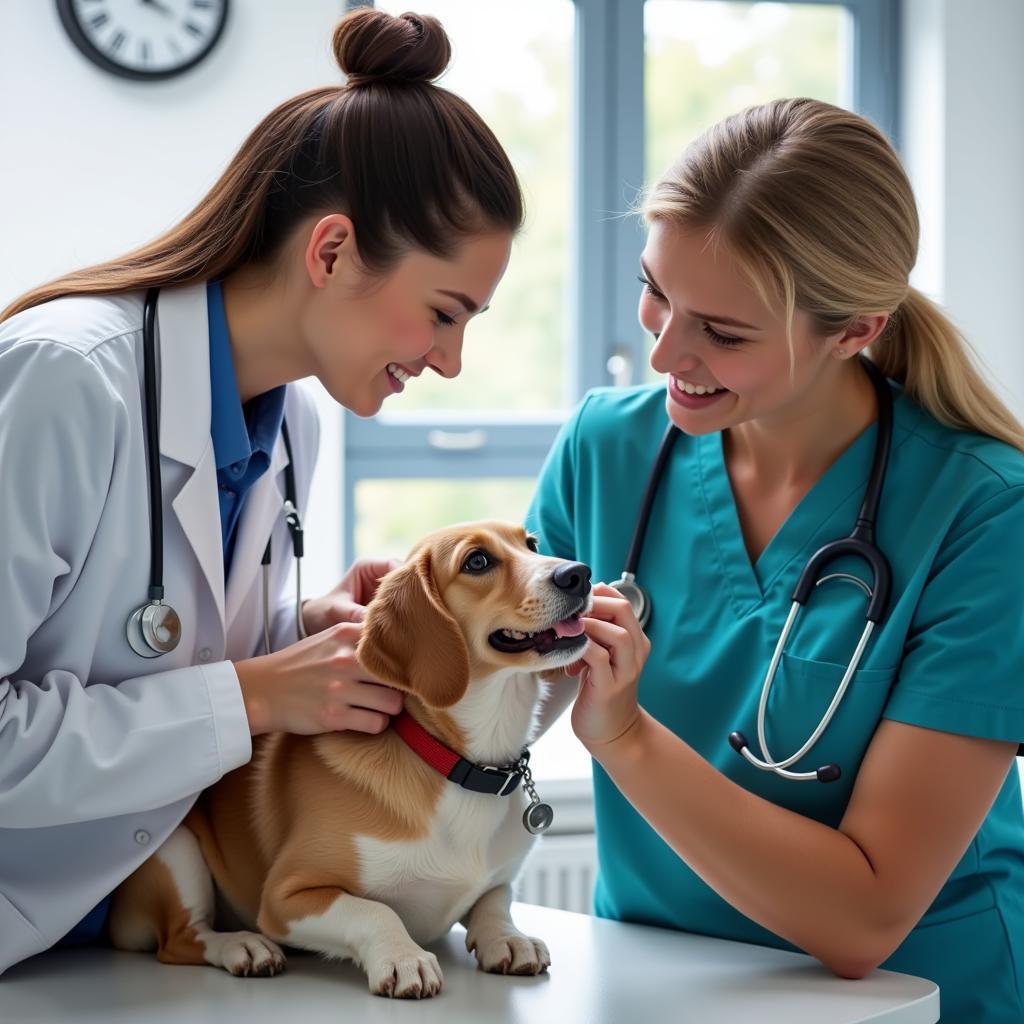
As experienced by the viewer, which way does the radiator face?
facing the viewer

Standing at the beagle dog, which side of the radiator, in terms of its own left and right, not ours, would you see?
front

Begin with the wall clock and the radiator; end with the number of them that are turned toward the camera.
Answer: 2

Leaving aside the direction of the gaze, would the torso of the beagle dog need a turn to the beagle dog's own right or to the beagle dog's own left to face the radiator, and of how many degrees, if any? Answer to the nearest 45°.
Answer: approximately 135° to the beagle dog's own left

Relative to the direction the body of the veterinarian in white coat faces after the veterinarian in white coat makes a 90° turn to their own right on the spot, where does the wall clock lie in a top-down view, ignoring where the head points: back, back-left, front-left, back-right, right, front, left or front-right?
back-right

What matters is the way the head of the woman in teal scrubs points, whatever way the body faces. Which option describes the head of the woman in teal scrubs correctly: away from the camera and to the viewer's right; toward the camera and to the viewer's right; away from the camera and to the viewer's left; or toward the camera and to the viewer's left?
toward the camera and to the viewer's left

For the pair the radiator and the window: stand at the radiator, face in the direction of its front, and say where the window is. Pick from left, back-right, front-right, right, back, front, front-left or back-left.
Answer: back

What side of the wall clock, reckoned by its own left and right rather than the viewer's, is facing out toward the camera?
front

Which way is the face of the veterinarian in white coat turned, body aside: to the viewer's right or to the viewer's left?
to the viewer's right
